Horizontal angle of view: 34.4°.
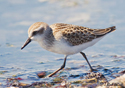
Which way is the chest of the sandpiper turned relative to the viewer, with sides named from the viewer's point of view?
facing to the left of the viewer
